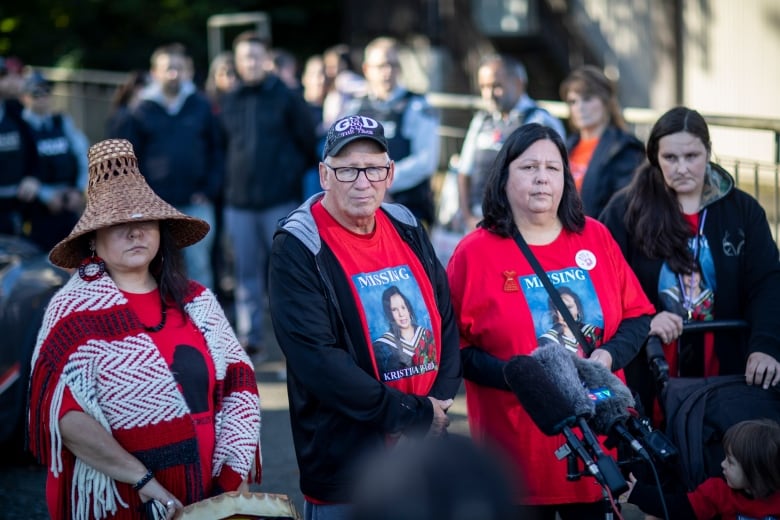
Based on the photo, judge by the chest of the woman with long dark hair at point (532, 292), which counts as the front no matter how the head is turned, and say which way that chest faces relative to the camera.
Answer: toward the camera

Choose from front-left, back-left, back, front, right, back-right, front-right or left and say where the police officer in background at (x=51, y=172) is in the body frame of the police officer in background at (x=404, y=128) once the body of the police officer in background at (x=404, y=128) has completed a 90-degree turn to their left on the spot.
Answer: back-left

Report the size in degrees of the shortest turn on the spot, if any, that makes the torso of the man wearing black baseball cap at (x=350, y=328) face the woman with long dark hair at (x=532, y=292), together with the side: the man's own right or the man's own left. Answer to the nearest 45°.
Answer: approximately 90° to the man's own left

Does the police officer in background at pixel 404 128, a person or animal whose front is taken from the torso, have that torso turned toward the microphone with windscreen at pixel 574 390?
yes

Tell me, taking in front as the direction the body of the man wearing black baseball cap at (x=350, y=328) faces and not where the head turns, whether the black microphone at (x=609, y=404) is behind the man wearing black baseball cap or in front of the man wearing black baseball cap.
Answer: in front

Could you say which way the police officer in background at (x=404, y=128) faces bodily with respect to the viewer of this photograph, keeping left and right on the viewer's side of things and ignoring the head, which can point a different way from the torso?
facing the viewer

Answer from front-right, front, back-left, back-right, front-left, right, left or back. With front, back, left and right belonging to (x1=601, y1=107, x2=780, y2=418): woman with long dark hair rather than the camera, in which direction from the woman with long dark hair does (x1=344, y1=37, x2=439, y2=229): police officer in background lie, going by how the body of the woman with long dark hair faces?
back-right

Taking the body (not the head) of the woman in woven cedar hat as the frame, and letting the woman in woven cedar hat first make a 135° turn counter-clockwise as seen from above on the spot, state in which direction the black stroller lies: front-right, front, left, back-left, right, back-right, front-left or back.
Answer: right

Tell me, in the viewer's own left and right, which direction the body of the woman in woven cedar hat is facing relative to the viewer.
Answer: facing the viewer and to the right of the viewer

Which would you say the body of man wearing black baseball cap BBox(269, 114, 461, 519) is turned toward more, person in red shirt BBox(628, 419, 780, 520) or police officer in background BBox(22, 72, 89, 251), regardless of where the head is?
the person in red shirt

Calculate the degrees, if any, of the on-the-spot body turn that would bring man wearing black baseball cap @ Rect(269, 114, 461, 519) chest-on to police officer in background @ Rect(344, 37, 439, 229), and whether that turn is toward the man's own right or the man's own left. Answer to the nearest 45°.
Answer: approximately 135° to the man's own left

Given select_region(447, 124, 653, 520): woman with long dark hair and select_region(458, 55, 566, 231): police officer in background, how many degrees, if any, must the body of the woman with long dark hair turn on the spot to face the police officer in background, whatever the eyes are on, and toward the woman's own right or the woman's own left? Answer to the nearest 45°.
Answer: approximately 180°
